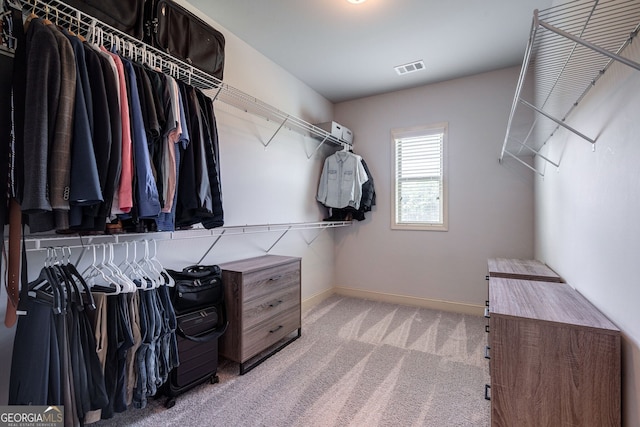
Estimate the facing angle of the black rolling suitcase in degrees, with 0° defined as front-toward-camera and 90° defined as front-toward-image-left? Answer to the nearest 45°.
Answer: approximately 315°

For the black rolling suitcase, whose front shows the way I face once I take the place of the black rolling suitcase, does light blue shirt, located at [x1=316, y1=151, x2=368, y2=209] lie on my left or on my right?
on my left

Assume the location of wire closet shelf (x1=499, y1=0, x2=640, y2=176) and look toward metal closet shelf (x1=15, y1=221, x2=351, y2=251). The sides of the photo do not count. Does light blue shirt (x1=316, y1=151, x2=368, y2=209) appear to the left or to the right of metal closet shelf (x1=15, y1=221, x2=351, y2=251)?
right

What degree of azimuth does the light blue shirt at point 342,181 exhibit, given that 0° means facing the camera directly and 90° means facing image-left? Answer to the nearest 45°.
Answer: approximately 0°

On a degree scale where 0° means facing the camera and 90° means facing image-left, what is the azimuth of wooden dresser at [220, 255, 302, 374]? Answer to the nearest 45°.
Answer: approximately 315°

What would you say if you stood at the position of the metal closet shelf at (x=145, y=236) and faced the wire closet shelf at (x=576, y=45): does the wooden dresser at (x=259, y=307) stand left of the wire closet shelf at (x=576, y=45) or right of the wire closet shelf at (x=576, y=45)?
left
